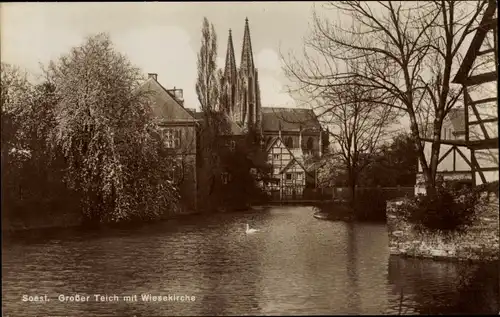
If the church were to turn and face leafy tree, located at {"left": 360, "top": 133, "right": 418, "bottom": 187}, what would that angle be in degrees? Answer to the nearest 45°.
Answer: approximately 135° to its left

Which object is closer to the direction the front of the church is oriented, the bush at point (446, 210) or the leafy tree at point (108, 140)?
the leafy tree

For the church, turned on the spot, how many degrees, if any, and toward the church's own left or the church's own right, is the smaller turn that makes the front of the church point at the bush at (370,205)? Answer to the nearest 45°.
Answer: approximately 135° to the church's own left

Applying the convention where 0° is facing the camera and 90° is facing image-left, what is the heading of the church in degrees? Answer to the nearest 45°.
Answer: approximately 45°
